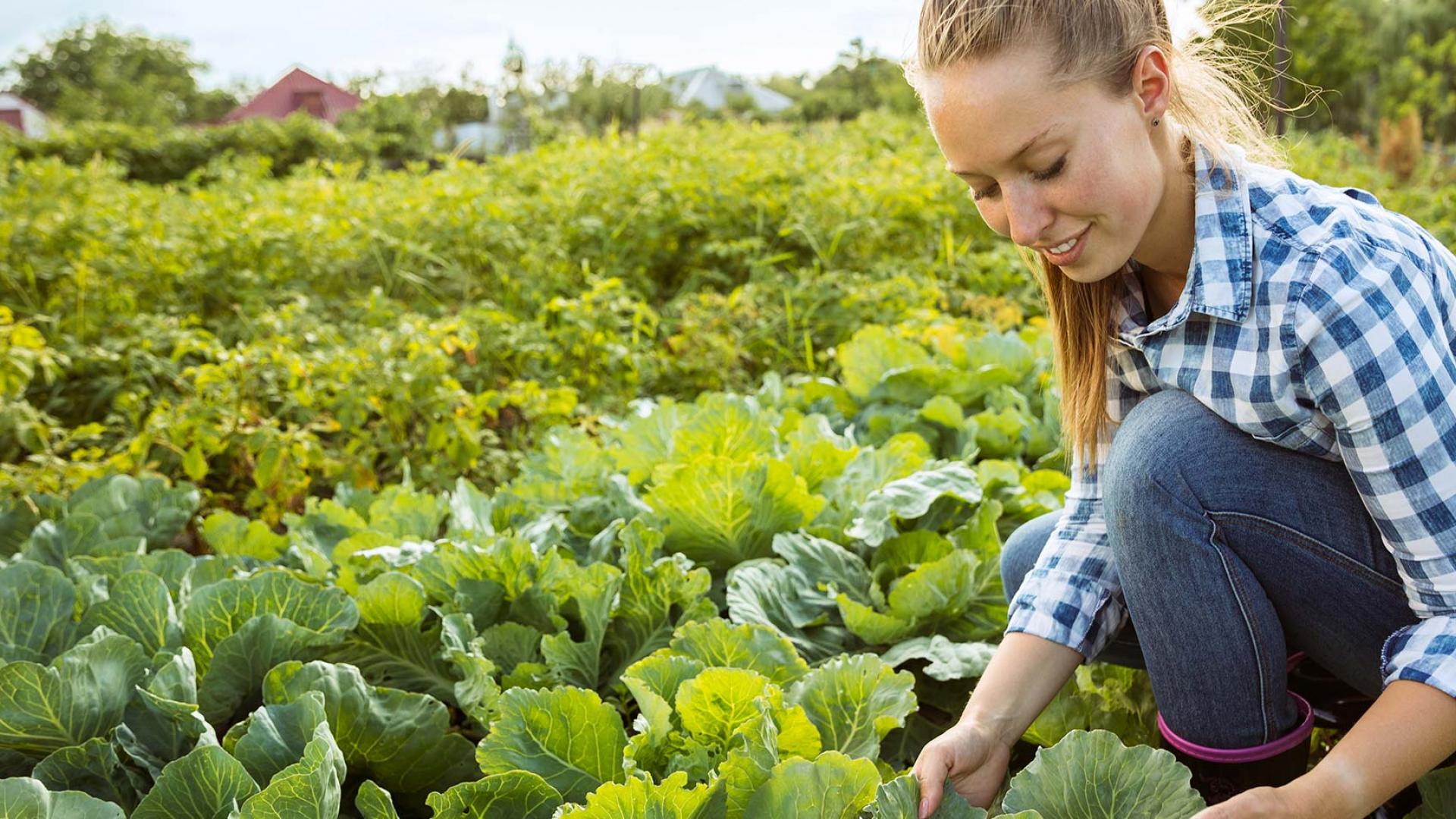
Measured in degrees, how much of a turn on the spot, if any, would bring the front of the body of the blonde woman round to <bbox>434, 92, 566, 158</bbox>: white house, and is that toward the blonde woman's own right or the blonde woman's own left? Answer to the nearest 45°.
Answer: approximately 90° to the blonde woman's own right

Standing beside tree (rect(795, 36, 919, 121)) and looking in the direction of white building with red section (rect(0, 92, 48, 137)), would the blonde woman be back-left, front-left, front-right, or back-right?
back-left

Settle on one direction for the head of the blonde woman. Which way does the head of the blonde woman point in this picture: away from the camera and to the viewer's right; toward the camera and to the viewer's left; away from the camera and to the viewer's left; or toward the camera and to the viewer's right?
toward the camera and to the viewer's left

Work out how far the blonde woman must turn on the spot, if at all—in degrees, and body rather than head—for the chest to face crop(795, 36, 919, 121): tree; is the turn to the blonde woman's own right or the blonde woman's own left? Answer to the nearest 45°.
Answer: approximately 135° to the blonde woman's own right

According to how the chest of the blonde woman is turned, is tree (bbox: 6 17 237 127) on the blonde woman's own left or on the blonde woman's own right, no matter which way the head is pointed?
on the blonde woman's own right

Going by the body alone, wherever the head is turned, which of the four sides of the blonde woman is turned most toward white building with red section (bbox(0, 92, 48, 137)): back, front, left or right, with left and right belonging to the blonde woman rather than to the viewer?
right

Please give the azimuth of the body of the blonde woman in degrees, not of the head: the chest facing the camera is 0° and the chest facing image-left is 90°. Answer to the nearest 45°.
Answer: approximately 45°

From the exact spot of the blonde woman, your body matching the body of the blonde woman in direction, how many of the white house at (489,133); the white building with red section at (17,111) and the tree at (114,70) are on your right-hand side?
3
